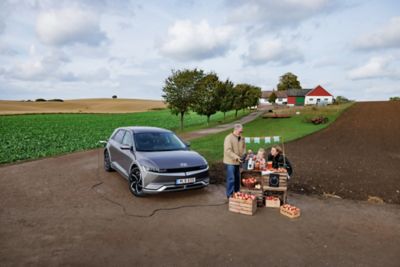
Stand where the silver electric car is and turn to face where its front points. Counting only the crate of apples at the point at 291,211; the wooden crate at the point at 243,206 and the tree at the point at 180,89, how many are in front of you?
2

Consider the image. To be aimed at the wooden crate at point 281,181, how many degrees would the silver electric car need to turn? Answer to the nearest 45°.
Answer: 0° — it already faces it

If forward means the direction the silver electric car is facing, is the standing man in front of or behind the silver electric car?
in front

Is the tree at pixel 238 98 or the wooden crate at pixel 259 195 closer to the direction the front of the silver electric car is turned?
the wooden crate

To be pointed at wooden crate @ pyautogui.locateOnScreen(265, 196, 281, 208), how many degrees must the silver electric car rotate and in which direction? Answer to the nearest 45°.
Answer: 0° — it already faces it

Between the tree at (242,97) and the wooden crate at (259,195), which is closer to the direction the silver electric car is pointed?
the wooden crate

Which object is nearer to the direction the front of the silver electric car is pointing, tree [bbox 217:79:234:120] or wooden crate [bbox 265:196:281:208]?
the wooden crate

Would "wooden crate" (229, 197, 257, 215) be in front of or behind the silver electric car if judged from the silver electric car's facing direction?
in front

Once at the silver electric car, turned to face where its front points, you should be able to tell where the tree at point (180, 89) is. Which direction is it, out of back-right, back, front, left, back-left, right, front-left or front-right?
back-left

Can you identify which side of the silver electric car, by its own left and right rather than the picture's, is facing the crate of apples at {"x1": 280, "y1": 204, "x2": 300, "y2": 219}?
front

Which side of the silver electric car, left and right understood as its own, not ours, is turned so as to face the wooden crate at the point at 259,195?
front
